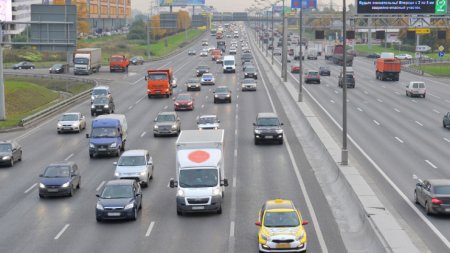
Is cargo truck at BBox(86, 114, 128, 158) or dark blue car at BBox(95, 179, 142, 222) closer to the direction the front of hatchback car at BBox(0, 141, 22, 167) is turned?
the dark blue car

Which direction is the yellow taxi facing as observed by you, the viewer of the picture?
facing the viewer

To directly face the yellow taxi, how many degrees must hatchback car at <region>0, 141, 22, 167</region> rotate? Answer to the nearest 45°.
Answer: approximately 45° to its left

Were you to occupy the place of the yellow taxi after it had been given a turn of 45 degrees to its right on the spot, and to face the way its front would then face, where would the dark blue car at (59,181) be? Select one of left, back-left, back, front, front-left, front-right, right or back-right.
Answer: right

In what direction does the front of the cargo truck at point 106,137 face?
toward the camera

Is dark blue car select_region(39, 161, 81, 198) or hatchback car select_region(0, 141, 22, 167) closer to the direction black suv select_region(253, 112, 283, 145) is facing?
the dark blue car

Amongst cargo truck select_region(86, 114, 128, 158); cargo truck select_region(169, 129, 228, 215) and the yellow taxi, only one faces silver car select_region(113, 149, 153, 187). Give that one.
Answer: cargo truck select_region(86, 114, 128, 158)

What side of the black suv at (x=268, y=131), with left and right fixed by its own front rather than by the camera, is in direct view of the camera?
front

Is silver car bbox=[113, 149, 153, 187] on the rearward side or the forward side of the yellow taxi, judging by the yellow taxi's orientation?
on the rearward side

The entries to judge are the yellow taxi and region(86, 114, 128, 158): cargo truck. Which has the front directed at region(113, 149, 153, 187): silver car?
the cargo truck

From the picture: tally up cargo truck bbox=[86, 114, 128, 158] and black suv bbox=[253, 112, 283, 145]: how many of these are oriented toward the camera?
2

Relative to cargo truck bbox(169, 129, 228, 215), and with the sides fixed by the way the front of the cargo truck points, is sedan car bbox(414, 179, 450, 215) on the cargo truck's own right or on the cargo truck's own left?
on the cargo truck's own left

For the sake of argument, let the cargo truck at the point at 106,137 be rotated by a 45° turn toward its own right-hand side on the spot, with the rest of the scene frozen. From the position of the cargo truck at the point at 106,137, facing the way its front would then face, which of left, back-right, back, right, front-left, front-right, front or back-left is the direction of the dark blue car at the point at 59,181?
front-left

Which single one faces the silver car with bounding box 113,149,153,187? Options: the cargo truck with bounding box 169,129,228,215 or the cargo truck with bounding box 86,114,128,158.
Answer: the cargo truck with bounding box 86,114,128,158
